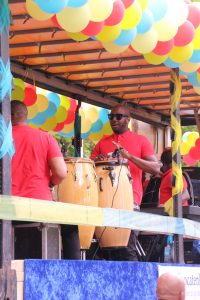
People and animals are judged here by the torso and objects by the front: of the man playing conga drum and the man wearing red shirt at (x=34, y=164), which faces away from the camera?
the man wearing red shirt

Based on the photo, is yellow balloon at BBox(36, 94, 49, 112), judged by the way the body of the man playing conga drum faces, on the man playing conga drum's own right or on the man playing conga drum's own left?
on the man playing conga drum's own right

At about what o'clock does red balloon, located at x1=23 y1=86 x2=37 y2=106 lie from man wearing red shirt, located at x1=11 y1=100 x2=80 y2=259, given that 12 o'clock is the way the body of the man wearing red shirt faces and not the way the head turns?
The red balloon is roughly at 12 o'clock from the man wearing red shirt.

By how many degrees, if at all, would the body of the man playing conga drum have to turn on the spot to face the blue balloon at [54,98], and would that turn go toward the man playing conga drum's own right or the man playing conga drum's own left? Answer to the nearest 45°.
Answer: approximately 90° to the man playing conga drum's own right

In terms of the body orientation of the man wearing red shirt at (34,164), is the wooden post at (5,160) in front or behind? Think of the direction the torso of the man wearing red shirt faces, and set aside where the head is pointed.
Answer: behind

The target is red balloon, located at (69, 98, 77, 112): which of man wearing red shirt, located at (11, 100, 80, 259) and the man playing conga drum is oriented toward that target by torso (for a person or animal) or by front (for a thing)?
the man wearing red shirt

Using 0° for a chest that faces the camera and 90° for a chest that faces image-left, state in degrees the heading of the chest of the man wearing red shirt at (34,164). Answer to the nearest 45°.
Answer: approximately 180°

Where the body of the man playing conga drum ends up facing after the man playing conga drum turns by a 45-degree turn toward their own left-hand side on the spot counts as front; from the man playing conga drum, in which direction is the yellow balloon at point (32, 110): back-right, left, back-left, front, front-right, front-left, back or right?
back-right

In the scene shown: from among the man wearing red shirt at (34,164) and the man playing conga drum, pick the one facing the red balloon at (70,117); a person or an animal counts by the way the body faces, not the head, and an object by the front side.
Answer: the man wearing red shirt

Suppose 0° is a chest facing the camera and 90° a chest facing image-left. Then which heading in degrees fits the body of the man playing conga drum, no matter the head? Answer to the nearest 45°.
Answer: approximately 45°

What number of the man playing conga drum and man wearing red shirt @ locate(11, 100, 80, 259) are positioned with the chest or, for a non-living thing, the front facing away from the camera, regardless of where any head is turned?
1

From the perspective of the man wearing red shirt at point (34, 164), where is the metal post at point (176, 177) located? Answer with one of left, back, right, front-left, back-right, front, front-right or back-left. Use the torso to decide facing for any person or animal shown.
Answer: front-right

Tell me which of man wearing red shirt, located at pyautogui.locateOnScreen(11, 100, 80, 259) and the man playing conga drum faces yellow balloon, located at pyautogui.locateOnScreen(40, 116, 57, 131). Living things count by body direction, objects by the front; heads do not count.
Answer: the man wearing red shirt
